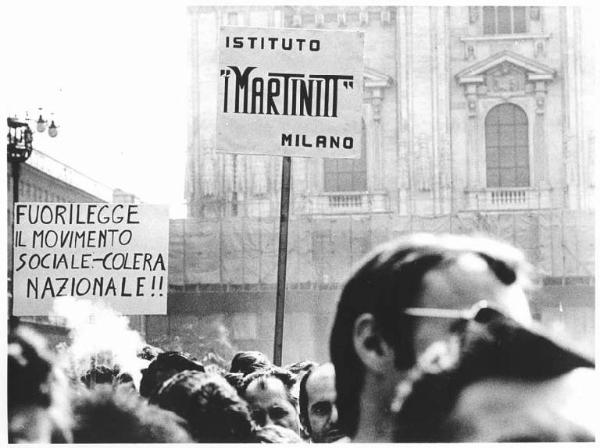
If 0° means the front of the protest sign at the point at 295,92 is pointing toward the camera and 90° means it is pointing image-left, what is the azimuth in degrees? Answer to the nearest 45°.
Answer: approximately 0°

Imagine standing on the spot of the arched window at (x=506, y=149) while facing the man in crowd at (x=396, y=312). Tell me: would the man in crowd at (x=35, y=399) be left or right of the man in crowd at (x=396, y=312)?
right

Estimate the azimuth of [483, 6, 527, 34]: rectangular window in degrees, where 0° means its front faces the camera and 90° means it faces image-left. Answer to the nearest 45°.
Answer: approximately 0°

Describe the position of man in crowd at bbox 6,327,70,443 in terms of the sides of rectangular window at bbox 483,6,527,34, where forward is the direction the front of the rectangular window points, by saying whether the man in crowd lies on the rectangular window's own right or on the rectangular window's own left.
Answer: on the rectangular window's own right
